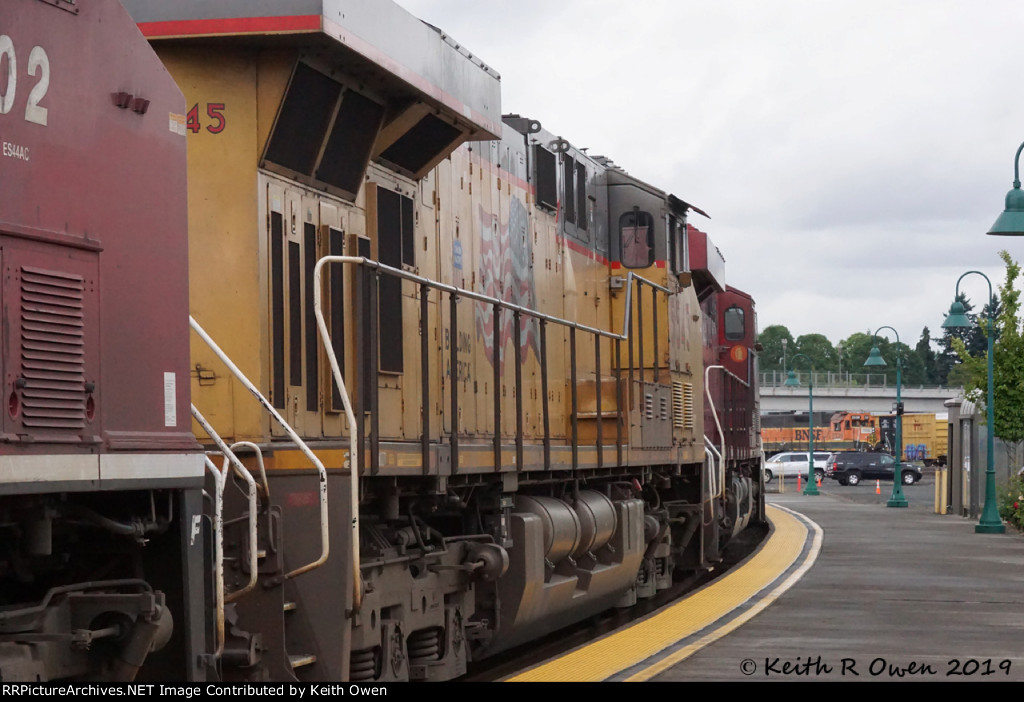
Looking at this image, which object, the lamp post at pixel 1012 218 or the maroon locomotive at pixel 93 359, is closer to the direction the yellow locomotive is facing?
the lamp post

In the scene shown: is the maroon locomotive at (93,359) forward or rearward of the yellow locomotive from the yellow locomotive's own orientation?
rearward

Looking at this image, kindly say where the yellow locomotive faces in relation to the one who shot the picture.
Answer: facing away from the viewer and to the right of the viewer

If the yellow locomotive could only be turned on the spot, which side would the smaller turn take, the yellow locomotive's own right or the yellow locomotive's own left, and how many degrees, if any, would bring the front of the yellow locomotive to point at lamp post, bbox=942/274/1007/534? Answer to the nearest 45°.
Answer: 0° — it already faces it

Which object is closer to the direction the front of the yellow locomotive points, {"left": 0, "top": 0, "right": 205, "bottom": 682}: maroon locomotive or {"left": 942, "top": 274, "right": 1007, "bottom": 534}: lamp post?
the lamp post
